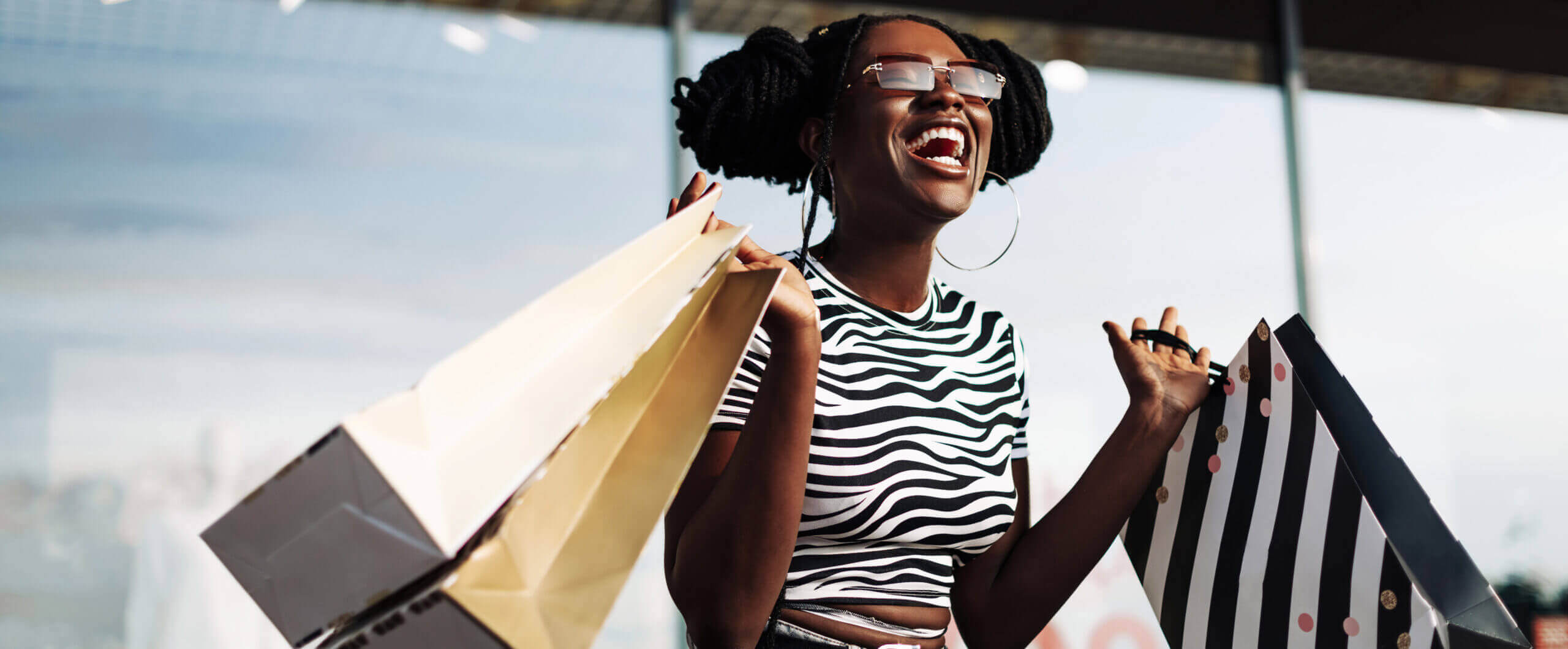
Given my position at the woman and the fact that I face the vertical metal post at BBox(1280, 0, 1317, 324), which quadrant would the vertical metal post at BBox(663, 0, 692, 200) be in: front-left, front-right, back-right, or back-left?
front-left

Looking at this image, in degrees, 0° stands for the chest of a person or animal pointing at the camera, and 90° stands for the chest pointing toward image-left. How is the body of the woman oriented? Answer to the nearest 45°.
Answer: approximately 315°

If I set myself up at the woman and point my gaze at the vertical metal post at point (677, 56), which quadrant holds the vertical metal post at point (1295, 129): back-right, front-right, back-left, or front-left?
front-right

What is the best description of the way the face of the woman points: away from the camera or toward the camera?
toward the camera

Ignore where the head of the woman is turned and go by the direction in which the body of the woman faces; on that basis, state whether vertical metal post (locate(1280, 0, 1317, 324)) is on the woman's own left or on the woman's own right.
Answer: on the woman's own left
